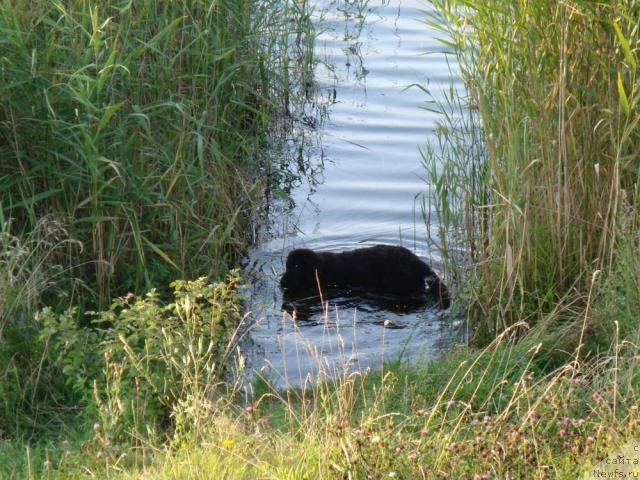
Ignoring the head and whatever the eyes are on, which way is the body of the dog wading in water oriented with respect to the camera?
to the viewer's left

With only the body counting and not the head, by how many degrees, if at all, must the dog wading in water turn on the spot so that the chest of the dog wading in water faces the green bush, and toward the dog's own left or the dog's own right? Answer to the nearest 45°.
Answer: approximately 45° to the dog's own left
